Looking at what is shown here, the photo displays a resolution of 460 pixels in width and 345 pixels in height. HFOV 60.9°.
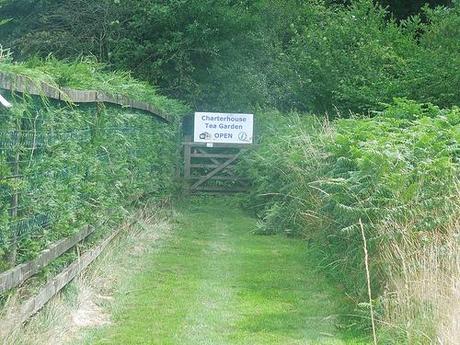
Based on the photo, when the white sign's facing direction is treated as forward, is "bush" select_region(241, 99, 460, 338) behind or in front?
in front

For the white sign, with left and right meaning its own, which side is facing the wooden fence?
front

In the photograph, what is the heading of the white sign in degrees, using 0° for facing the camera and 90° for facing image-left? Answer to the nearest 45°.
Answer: approximately 0°

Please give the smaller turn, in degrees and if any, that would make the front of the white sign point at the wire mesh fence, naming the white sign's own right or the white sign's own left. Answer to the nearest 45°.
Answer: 0° — it already faces it
